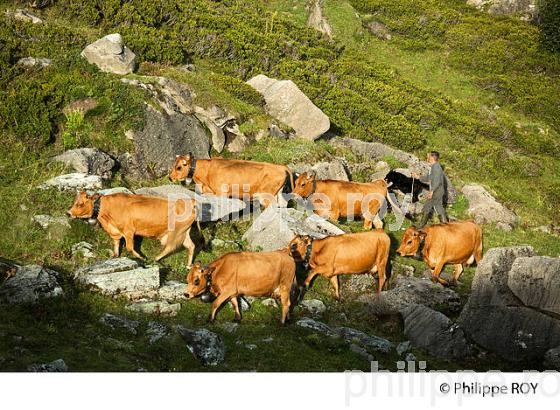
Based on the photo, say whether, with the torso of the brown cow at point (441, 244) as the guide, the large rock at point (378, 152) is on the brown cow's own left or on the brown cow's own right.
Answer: on the brown cow's own right

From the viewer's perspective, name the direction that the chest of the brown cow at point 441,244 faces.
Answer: to the viewer's left

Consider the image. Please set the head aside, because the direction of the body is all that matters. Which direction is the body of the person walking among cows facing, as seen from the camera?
to the viewer's left

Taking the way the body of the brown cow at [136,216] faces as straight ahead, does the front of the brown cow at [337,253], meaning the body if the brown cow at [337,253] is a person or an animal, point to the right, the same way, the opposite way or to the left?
the same way

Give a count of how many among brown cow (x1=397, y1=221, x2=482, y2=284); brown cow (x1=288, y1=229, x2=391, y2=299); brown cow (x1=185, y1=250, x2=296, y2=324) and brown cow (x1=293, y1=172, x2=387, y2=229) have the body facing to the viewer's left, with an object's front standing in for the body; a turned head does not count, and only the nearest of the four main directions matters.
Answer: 4

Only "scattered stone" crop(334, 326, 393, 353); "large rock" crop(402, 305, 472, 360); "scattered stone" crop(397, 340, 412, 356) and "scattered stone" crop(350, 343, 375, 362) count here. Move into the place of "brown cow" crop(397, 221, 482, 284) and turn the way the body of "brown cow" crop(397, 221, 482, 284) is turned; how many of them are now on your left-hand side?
4

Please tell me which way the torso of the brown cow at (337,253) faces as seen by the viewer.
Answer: to the viewer's left

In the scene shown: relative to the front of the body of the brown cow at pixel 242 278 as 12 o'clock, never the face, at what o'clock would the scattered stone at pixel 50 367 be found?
The scattered stone is roughly at 10 o'clock from the brown cow.

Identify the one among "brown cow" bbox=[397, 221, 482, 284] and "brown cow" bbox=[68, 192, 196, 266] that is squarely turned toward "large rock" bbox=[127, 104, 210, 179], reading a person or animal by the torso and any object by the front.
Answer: "brown cow" bbox=[397, 221, 482, 284]

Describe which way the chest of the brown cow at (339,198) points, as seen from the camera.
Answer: to the viewer's left

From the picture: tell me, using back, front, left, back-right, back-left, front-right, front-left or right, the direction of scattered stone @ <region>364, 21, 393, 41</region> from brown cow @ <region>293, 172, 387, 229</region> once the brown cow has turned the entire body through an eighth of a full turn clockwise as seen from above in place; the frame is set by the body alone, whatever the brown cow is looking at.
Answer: front-right

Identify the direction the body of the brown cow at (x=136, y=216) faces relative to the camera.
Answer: to the viewer's left

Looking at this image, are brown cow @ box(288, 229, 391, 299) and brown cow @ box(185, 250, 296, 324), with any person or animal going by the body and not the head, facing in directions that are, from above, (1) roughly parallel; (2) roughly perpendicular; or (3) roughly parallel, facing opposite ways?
roughly parallel

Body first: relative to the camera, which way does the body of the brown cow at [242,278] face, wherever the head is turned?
to the viewer's left

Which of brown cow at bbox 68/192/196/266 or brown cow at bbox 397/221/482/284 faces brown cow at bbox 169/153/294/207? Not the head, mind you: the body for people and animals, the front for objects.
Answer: brown cow at bbox 397/221/482/284

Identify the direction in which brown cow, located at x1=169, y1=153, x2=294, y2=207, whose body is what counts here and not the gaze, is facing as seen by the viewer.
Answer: to the viewer's left

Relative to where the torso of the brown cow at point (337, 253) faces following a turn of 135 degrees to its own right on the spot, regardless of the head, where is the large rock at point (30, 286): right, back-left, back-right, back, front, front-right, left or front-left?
back

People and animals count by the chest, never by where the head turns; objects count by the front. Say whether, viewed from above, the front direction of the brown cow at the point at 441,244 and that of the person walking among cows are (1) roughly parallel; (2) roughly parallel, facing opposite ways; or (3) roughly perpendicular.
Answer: roughly parallel

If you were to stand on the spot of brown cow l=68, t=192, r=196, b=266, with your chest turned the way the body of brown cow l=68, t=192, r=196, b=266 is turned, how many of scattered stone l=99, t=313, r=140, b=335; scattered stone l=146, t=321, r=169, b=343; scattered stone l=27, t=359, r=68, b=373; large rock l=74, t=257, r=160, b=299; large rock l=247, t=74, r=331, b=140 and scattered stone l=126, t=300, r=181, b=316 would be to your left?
5
